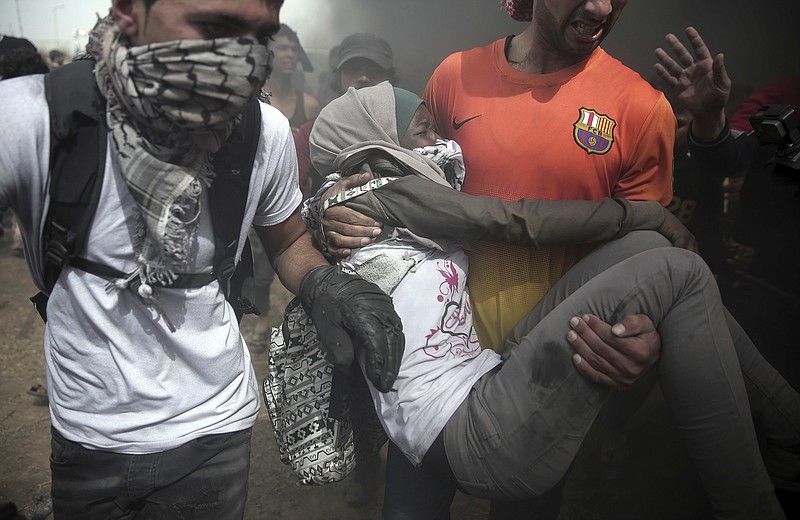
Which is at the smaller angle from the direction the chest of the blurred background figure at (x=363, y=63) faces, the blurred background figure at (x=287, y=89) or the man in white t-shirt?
the man in white t-shirt

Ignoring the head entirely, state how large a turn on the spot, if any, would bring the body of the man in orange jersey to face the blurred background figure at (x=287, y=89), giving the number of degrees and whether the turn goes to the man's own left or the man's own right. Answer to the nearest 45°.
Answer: approximately 135° to the man's own right

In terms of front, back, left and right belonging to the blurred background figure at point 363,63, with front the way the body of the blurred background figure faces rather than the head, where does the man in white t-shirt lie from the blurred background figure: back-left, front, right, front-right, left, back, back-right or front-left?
front

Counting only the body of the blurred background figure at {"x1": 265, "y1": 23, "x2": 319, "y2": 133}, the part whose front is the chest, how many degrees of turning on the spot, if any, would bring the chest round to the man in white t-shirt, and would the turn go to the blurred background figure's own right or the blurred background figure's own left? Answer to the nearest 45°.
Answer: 0° — they already face them

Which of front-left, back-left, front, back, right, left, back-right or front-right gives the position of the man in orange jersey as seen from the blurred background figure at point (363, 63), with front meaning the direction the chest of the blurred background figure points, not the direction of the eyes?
front

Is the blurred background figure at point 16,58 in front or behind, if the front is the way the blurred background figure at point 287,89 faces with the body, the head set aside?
in front

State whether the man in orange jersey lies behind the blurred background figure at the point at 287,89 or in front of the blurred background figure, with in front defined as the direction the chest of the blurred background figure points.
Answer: in front

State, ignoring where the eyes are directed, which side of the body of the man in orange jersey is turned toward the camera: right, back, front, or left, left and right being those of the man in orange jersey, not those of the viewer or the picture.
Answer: front

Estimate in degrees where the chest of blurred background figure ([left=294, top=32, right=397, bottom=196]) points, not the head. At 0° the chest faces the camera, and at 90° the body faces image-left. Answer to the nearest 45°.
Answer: approximately 0°

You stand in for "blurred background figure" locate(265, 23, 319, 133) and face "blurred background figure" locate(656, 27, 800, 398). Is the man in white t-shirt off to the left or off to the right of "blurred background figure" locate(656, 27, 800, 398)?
right

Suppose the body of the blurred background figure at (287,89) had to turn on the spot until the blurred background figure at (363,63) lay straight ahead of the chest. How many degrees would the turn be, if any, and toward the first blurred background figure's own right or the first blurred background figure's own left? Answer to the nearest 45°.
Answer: approximately 45° to the first blurred background figure's own left

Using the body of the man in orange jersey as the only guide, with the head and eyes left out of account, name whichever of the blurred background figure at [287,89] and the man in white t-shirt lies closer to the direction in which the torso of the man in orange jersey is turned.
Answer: the man in white t-shirt

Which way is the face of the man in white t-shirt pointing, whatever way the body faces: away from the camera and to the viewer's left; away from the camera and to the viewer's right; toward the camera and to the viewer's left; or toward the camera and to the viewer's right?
toward the camera and to the viewer's right
